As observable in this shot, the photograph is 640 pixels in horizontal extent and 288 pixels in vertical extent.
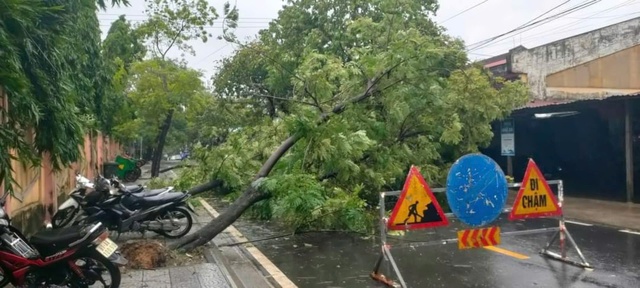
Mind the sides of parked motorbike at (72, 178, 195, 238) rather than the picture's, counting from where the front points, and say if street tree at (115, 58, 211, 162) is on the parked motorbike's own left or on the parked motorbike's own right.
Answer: on the parked motorbike's own right

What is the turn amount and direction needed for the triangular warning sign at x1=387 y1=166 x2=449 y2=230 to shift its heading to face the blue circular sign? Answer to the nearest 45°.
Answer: approximately 135° to its left

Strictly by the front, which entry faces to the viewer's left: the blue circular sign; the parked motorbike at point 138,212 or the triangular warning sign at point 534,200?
the parked motorbike

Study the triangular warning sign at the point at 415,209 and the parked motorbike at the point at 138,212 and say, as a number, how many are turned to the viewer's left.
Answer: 1

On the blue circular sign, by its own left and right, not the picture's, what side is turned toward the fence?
right

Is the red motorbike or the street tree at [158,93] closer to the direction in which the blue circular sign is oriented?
the red motorbike

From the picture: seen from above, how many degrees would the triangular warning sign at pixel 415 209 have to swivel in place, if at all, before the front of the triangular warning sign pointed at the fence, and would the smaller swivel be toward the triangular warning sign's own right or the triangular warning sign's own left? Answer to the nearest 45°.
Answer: approximately 90° to the triangular warning sign's own right

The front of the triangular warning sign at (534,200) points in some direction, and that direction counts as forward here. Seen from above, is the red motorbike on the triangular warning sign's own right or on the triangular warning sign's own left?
on the triangular warning sign's own right

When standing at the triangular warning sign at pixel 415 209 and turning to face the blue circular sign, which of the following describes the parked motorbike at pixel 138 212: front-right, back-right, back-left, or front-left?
back-left
